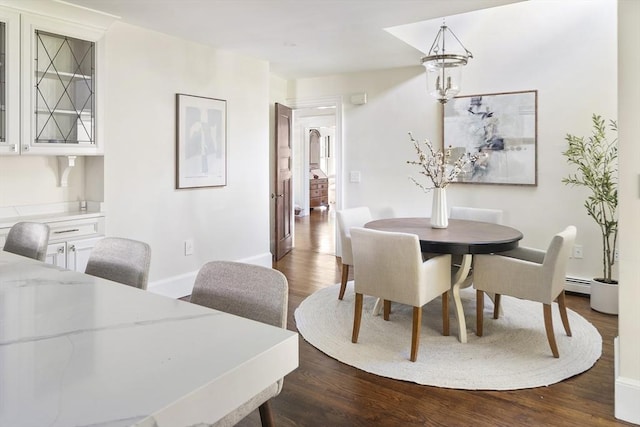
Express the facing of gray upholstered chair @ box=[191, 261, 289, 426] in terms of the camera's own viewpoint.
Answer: facing the viewer and to the left of the viewer

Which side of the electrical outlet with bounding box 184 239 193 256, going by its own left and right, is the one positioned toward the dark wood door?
left

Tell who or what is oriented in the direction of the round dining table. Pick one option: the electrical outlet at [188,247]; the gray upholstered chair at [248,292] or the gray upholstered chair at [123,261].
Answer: the electrical outlet

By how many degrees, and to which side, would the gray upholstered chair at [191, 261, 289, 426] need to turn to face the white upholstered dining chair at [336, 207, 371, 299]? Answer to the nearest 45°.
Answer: approximately 135° to its right

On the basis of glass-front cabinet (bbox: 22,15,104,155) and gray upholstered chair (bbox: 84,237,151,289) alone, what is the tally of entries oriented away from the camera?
0

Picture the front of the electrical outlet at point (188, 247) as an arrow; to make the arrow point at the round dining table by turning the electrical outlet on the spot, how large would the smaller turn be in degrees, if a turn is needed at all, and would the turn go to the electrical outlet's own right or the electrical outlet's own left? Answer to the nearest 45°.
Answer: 0° — it already faces it

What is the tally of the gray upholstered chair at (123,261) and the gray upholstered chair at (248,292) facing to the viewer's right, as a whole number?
0

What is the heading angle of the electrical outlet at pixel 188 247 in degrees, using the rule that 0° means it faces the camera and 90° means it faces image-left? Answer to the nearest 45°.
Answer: approximately 315°
